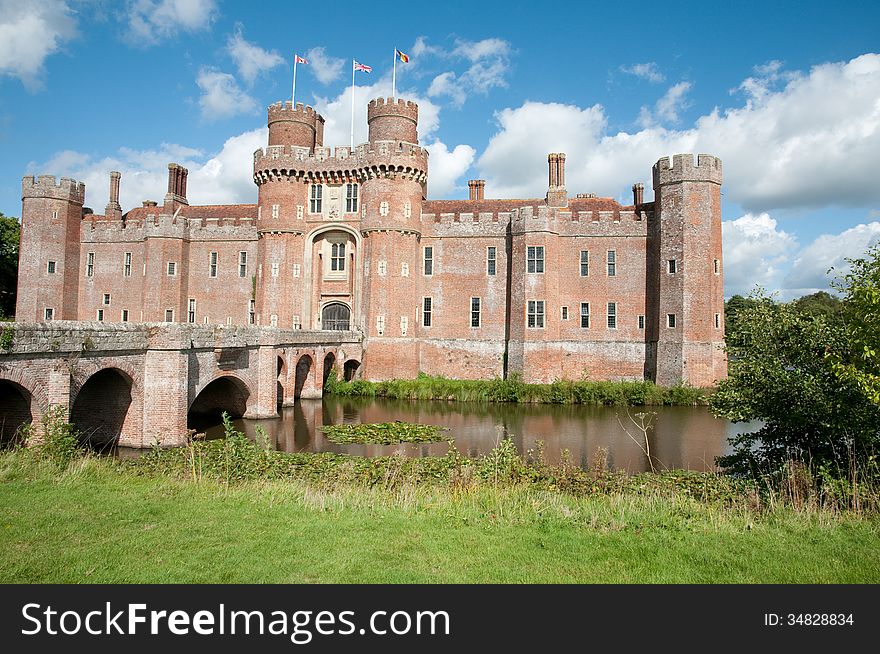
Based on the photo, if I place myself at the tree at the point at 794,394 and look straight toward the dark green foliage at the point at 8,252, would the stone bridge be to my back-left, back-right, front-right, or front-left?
front-left

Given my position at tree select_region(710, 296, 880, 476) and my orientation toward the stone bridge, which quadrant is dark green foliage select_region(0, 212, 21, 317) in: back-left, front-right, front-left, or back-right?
front-right

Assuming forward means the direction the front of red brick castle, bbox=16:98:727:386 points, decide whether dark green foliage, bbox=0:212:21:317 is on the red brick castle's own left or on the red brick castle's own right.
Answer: on the red brick castle's own right

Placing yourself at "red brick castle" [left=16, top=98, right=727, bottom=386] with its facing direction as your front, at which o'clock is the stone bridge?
The stone bridge is roughly at 1 o'clock from the red brick castle.

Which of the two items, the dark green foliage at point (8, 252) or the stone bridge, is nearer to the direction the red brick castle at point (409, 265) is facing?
the stone bridge

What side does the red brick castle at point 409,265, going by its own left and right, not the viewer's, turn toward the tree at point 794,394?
front

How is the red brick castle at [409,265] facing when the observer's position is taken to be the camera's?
facing the viewer

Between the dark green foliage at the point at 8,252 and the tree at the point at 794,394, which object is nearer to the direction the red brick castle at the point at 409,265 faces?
the tree

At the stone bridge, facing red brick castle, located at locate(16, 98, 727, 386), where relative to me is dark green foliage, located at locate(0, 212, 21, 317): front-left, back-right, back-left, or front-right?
front-left

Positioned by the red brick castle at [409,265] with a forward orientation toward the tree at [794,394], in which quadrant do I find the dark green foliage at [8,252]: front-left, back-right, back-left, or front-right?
back-right
